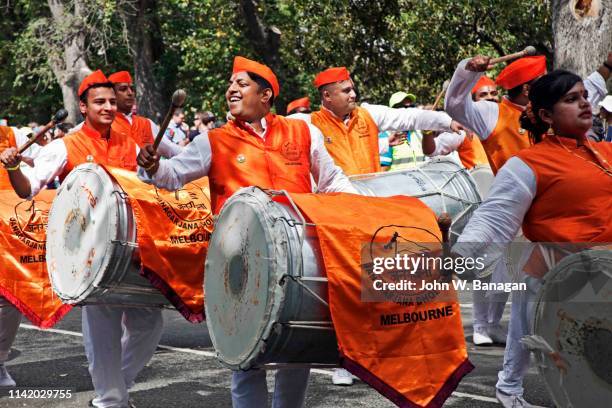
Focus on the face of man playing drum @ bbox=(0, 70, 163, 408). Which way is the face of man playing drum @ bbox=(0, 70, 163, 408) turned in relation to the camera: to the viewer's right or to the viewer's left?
to the viewer's right

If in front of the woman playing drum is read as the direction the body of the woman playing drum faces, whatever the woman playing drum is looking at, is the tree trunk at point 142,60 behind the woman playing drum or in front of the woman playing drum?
behind

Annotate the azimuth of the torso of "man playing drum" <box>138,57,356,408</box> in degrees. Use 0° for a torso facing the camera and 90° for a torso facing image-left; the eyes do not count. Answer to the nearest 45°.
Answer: approximately 0°

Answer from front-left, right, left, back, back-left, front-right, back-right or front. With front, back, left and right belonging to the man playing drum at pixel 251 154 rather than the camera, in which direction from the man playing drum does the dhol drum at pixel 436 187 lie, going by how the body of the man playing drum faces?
left

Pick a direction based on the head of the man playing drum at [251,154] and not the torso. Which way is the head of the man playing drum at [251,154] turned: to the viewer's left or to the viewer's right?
to the viewer's left

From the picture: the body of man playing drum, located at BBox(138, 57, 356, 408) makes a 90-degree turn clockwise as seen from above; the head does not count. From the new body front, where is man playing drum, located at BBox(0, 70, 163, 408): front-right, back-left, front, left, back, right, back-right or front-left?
front-right
